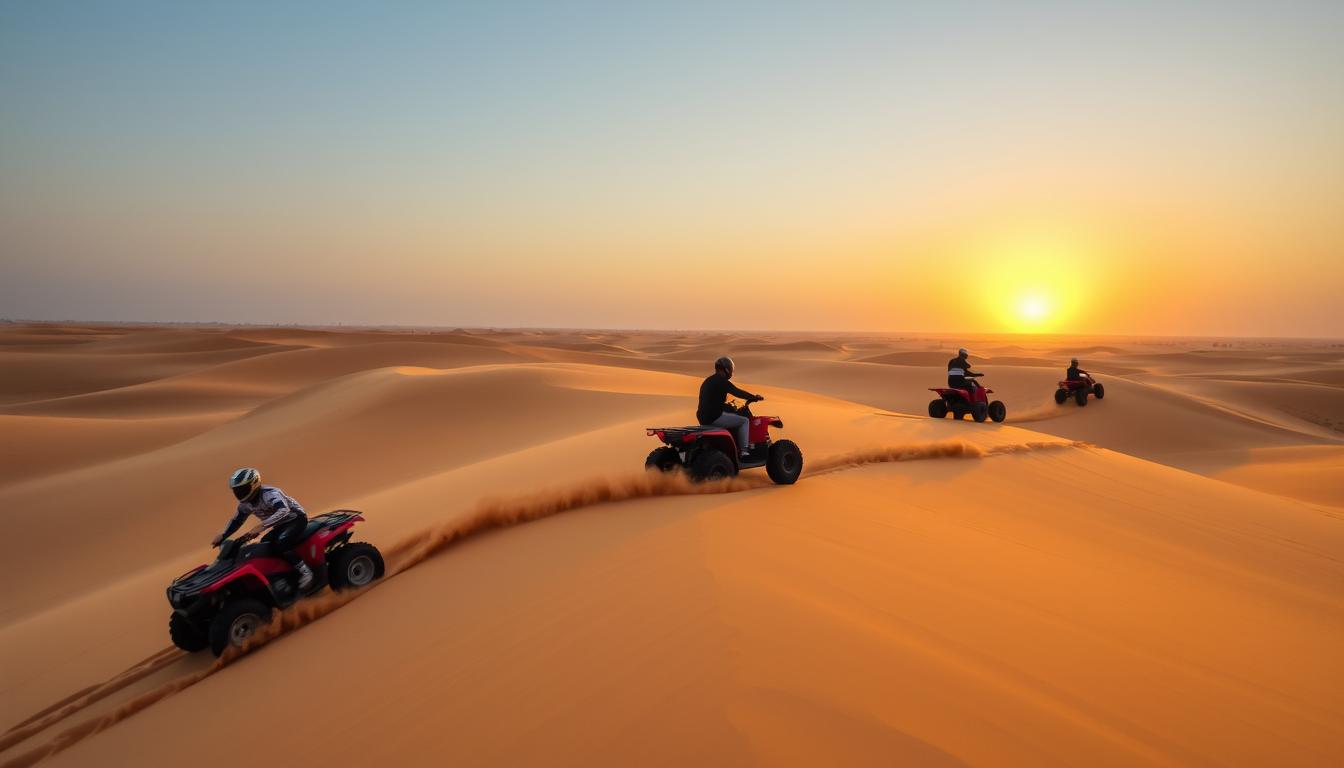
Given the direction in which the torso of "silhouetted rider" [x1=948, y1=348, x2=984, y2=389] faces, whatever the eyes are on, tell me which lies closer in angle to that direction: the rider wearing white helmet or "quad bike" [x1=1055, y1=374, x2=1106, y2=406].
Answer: the quad bike

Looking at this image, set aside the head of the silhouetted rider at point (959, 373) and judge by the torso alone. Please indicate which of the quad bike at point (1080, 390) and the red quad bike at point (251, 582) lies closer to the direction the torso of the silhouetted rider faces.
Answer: the quad bike

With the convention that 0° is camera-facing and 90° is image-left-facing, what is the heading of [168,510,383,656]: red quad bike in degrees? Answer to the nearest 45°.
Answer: approximately 45°

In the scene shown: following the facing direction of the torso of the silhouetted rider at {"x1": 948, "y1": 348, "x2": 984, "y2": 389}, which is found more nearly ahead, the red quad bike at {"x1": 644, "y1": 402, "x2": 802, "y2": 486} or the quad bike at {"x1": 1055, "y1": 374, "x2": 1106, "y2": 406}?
the quad bike

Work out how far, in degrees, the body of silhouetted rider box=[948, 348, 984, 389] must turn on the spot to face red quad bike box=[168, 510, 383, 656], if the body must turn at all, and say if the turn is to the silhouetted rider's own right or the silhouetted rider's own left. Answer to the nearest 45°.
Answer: approximately 90° to the silhouetted rider's own right

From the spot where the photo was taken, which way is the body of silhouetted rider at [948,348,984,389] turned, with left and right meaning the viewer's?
facing to the right of the viewer

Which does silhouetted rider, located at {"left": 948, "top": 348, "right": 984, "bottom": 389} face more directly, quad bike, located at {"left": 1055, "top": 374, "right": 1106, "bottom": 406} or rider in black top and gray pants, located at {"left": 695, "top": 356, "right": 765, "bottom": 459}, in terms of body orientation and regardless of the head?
the quad bike

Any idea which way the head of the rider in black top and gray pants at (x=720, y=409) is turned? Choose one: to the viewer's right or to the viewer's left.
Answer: to the viewer's right

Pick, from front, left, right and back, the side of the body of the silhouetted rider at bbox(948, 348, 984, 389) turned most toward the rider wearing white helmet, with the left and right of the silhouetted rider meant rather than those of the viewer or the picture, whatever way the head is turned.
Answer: right

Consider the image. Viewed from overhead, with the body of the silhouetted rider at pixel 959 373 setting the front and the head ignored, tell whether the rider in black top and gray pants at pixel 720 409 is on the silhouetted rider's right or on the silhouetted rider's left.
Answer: on the silhouetted rider's right
